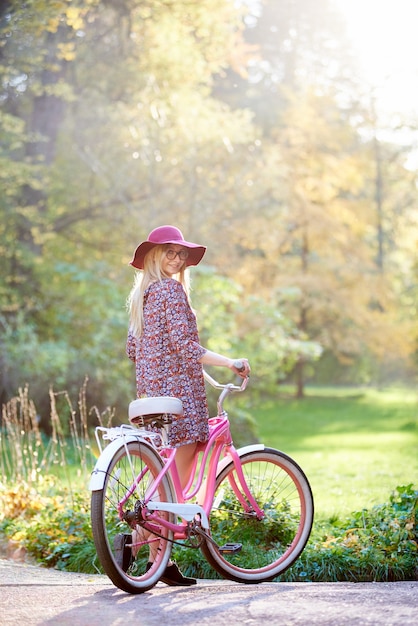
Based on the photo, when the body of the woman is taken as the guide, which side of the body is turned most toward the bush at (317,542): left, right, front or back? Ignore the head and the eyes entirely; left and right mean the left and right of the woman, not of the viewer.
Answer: front

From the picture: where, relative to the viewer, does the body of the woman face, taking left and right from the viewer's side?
facing away from the viewer and to the right of the viewer

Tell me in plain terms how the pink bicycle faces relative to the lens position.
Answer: facing away from the viewer and to the right of the viewer

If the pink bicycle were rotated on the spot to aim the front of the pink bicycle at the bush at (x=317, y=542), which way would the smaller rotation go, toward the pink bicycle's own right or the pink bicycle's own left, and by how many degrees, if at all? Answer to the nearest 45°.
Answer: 0° — it already faces it
